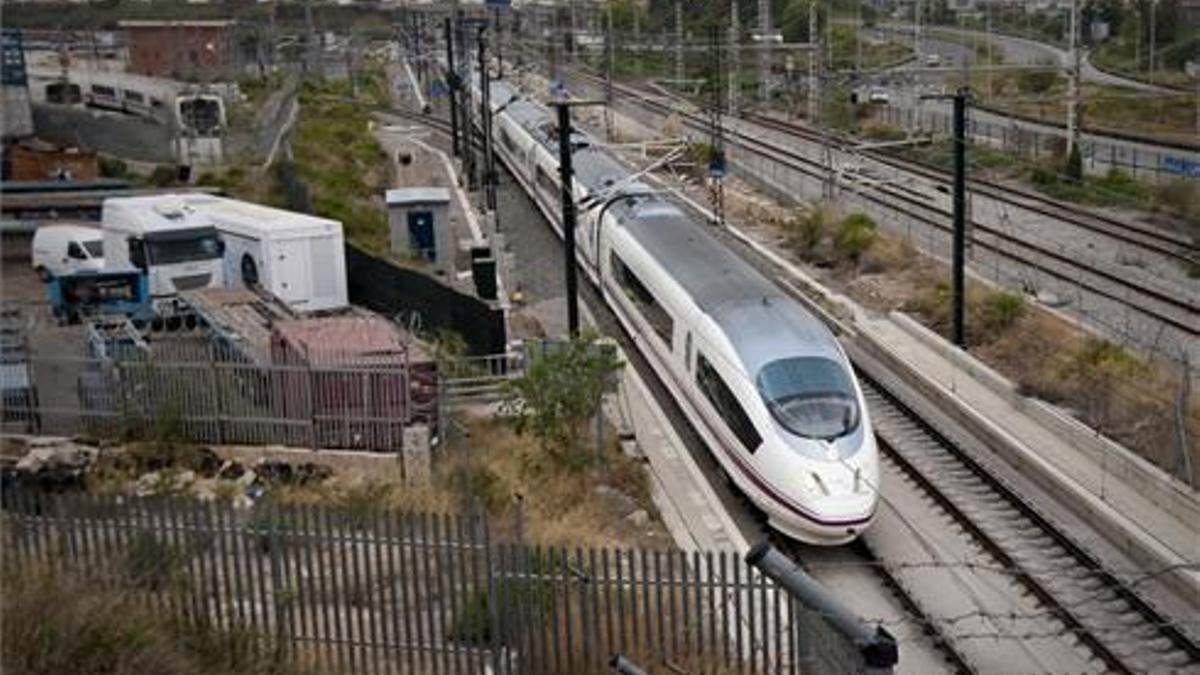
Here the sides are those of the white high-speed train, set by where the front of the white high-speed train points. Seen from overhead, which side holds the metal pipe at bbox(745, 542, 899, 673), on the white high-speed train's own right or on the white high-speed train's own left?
on the white high-speed train's own right

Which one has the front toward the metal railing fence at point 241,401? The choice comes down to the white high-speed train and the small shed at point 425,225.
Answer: the small shed

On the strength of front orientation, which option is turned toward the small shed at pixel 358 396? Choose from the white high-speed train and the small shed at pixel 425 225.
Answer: the small shed at pixel 425 225

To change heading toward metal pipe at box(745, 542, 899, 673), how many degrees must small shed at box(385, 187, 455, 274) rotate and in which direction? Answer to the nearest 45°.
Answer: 0° — it already faces it

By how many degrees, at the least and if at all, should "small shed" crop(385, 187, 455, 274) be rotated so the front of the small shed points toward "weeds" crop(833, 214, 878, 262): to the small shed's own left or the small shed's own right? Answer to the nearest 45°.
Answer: approximately 90° to the small shed's own left

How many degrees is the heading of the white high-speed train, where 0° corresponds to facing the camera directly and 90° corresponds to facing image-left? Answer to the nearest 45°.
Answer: approximately 315°

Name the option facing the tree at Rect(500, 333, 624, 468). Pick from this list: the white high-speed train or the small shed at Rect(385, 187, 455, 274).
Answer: the small shed

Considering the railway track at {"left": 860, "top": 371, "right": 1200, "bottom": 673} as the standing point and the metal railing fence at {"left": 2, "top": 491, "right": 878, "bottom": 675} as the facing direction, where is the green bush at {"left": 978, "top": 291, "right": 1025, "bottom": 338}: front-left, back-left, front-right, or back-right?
back-right

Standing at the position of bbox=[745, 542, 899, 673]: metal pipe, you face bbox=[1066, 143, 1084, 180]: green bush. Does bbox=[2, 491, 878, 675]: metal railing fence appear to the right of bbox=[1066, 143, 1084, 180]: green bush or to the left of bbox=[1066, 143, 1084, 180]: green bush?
left

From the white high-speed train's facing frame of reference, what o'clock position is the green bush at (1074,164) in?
The green bush is roughly at 8 o'clock from the white high-speed train.
